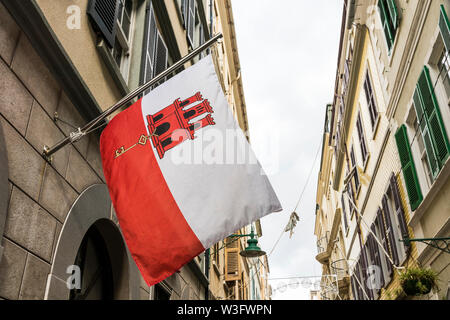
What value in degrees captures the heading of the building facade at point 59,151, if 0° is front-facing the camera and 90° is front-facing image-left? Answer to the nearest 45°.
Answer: approximately 315°
